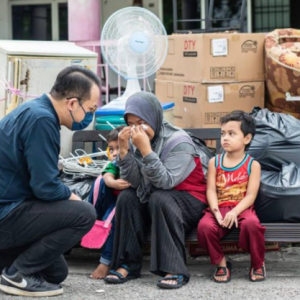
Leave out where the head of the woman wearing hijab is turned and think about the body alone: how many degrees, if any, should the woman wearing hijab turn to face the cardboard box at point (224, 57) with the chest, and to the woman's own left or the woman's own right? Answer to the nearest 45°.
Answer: approximately 135° to the woman's own right

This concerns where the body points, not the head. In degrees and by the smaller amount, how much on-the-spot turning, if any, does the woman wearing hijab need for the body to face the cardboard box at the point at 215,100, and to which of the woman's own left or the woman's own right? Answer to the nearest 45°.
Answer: approximately 135° to the woman's own right

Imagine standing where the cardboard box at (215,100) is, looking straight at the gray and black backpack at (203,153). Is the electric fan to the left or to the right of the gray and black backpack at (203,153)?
right

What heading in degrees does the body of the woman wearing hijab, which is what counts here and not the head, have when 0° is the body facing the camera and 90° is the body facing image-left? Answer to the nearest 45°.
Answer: approximately 45°

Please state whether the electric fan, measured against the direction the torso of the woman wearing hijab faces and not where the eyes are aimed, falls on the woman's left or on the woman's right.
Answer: on the woman's right

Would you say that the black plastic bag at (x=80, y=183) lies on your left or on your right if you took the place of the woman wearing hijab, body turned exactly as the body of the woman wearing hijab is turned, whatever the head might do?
on your right

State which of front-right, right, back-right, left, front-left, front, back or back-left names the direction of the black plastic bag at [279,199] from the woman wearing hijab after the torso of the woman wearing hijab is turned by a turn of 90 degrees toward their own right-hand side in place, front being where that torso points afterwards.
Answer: back-right
